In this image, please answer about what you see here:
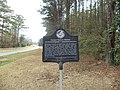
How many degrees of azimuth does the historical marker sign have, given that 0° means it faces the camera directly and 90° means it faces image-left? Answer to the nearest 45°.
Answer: approximately 0°
